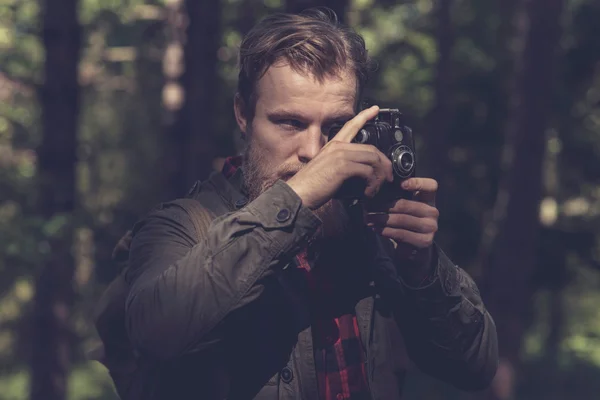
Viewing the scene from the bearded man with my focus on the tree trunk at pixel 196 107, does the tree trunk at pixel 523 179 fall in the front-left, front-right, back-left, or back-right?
front-right

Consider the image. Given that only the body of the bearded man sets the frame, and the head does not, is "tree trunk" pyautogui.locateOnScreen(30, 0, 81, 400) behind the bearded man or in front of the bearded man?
behind

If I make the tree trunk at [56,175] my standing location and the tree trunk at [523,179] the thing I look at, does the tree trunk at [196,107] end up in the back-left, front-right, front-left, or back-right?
front-left

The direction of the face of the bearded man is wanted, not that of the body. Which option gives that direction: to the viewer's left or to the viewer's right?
to the viewer's right

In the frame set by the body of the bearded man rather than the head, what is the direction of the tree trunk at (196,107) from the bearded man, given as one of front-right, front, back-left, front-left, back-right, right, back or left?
back-left

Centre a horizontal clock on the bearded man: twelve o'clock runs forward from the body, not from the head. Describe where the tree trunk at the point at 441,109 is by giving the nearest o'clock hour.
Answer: The tree trunk is roughly at 8 o'clock from the bearded man.

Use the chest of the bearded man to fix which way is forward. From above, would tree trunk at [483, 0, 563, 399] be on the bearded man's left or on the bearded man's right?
on the bearded man's left

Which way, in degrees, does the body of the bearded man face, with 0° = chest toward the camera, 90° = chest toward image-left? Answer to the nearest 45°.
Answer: approximately 315°
